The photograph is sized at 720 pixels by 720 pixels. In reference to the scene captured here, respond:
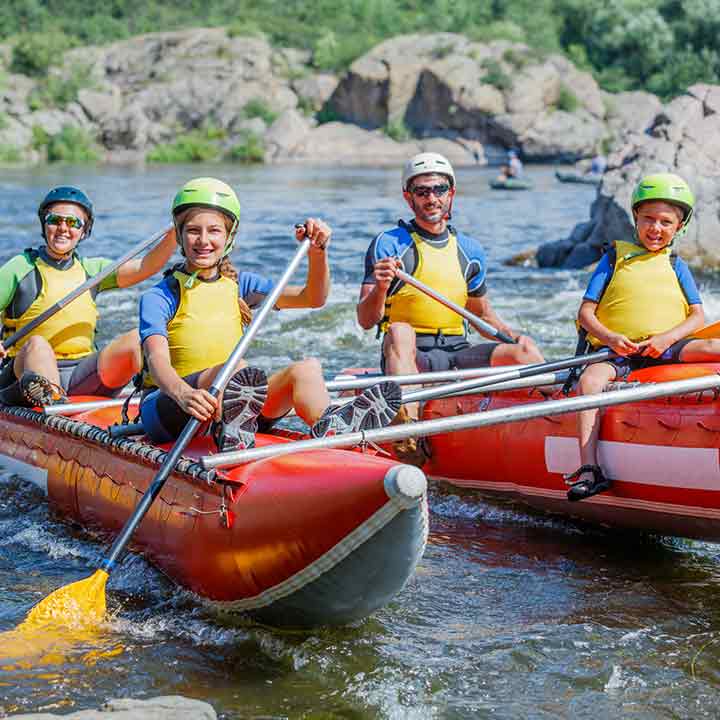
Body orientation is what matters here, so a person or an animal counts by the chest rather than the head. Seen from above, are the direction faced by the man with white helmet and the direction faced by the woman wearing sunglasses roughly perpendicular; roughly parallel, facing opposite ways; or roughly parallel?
roughly parallel

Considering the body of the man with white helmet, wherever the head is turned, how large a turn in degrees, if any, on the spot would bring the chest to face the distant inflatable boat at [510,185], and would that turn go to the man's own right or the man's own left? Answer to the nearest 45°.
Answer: approximately 180°

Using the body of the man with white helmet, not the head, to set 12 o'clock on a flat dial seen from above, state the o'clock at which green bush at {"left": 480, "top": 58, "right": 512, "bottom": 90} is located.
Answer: The green bush is roughly at 6 o'clock from the man with white helmet.

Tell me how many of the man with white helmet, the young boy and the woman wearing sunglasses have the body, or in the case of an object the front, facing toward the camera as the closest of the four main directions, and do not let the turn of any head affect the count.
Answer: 3

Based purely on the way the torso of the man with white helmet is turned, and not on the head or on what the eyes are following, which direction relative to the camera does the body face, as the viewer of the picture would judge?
toward the camera

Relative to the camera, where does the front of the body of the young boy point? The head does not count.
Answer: toward the camera

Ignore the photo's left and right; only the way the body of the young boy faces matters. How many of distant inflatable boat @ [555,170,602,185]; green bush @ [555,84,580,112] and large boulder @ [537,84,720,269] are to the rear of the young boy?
3

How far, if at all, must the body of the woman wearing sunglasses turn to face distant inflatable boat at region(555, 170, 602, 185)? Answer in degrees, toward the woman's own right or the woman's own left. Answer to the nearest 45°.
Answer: approximately 135° to the woman's own left

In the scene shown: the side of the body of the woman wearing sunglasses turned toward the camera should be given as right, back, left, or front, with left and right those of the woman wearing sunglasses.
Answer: front

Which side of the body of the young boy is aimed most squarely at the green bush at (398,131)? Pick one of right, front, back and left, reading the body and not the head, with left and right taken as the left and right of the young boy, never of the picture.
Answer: back

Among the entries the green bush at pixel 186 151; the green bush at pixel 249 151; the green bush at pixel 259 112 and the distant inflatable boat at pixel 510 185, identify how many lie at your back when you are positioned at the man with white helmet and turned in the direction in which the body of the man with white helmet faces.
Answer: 4
